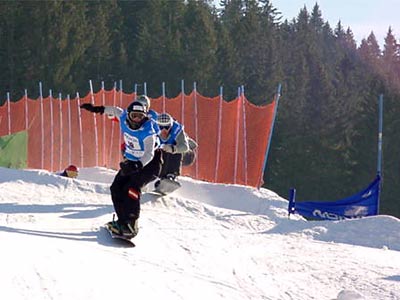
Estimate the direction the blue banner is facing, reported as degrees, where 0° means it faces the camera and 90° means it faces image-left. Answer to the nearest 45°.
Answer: approximately 0°

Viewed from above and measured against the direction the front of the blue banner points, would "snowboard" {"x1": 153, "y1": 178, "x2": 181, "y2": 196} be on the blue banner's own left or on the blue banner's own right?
on the blue banner's own right

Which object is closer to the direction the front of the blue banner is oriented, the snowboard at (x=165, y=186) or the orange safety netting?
the snowboard

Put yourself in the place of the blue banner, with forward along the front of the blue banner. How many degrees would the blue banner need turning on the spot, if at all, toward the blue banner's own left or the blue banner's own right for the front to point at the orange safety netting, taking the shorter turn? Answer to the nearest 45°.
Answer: approximately 135° to the blue banner's own right
